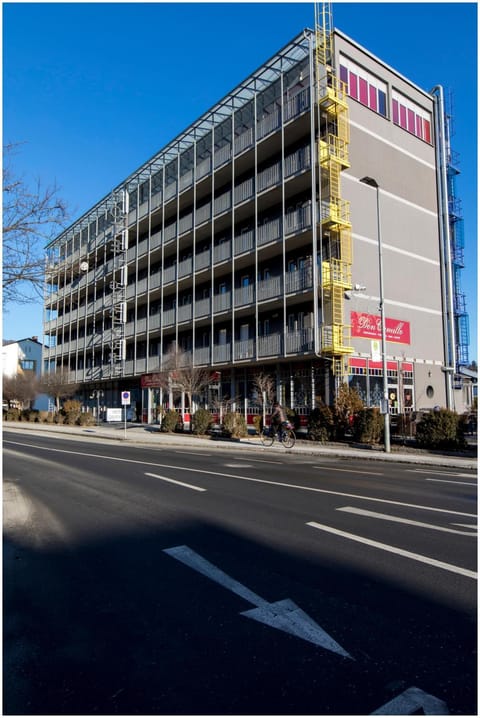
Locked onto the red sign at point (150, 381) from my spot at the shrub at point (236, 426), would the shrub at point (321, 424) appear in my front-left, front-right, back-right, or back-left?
back-right

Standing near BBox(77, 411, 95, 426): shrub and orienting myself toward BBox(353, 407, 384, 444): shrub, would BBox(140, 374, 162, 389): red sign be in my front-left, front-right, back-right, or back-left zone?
front-left
